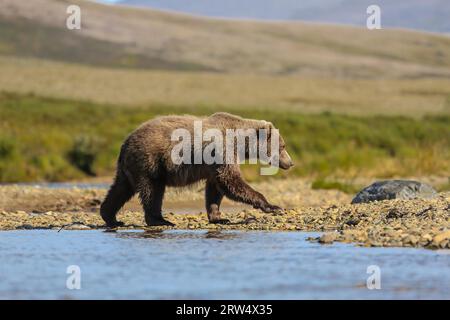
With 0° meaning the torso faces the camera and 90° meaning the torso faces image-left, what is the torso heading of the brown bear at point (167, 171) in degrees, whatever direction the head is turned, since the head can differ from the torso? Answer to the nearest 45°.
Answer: approximately 270°
